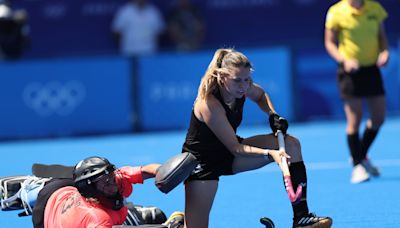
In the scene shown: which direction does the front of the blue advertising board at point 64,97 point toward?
toward the camera

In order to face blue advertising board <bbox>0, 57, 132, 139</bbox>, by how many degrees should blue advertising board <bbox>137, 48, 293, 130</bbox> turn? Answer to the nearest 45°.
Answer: approximately 90° to its right

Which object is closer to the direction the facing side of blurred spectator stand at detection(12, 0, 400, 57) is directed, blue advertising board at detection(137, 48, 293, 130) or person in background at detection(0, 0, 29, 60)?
the blue advertising board

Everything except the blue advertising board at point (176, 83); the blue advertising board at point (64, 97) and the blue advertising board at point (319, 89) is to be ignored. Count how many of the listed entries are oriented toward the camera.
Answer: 3

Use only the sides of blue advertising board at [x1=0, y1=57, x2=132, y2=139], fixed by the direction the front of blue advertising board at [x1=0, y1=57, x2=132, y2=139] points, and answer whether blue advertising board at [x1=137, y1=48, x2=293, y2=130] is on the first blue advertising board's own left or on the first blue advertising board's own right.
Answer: on the first blue advertising board's own left

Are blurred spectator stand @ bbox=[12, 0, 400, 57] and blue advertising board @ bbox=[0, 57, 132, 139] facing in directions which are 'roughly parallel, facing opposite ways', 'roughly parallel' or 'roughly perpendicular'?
roughly parallel

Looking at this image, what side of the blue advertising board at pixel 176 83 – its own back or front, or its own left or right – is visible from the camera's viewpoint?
front

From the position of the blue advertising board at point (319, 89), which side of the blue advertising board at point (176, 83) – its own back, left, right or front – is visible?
left

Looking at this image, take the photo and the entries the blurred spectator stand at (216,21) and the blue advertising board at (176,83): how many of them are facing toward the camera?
2

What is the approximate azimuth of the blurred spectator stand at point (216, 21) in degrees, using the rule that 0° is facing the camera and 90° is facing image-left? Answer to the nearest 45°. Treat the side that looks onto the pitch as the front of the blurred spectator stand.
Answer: approximately 0°
